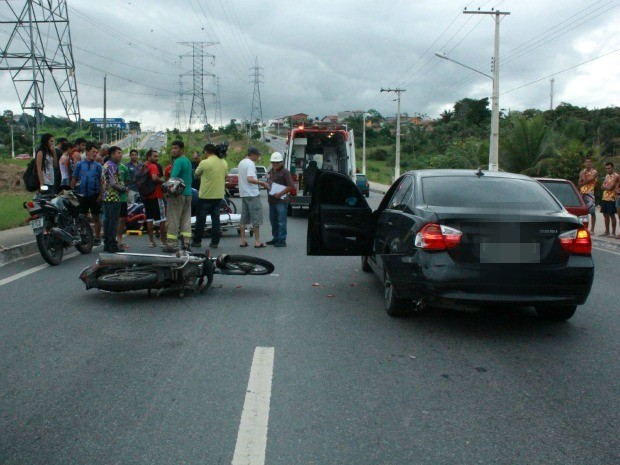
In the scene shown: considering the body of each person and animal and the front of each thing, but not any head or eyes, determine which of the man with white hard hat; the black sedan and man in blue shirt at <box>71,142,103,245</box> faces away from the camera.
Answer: the black sedan

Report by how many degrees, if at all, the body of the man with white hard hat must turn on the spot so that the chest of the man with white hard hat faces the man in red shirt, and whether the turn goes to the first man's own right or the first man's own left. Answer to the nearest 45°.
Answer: approximately 45° to the first man's own right

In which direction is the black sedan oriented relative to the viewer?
away from the camera

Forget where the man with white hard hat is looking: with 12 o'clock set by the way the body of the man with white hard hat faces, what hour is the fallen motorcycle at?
The fallen motorcycle is roughly at 11 o'clock from the man with white hard hat.

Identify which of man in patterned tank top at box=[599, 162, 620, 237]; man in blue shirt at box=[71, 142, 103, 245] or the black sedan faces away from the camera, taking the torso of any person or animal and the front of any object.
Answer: the black sedan

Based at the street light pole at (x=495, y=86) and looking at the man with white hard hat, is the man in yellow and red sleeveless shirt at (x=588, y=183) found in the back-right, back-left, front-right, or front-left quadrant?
front-left

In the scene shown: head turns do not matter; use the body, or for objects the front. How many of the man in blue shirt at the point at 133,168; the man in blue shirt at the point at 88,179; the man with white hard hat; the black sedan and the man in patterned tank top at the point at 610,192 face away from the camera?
1

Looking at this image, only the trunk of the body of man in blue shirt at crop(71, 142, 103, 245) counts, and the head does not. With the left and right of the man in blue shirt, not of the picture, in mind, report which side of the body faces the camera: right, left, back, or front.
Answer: front

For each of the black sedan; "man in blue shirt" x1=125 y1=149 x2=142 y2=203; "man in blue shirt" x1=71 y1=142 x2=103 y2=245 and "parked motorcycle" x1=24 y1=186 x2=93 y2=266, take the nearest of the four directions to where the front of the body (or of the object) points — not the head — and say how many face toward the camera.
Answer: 2

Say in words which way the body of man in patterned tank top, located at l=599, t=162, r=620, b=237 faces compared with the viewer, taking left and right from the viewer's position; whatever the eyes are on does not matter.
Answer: facing the viewer and to the left of the viewer
